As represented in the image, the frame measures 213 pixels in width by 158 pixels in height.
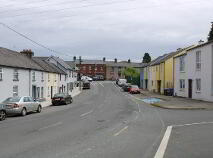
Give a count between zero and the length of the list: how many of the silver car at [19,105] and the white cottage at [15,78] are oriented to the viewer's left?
0

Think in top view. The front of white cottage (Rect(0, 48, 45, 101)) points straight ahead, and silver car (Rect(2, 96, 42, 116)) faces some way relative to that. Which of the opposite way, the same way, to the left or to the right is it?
to the left

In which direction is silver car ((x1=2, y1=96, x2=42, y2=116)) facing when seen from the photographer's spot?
facing away from the viewer and to the right of the viewer

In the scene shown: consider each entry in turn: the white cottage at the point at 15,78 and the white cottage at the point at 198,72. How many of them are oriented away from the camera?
0

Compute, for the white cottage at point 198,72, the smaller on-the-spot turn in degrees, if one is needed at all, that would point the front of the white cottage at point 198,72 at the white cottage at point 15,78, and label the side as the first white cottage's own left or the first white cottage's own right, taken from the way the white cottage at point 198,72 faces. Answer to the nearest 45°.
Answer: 0° — it already faces it

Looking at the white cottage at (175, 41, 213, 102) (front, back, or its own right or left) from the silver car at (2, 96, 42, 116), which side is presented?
front

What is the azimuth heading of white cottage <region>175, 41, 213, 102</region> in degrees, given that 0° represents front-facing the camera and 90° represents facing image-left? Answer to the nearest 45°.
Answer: approximately 45°

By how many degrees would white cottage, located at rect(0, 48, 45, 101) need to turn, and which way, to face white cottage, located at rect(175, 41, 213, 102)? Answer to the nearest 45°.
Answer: approximately 45° to its left

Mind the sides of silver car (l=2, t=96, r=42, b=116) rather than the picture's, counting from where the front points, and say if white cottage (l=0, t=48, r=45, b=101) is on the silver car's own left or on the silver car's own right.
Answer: on the silver car's own left
